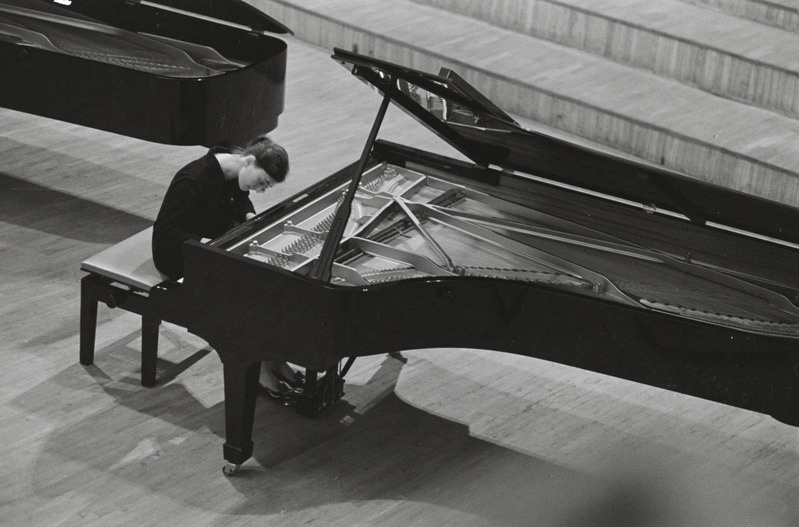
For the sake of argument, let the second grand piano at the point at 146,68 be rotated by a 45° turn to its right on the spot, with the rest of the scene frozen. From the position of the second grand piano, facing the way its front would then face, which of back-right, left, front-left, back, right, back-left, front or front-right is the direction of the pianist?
back

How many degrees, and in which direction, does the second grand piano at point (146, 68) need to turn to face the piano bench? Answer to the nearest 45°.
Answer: approximately 135° to its left

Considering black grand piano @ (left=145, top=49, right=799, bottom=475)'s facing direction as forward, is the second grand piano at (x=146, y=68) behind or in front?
in front

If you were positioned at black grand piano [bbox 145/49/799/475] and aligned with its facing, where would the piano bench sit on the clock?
The piano bench is roughly at 11 o'clock from the black grand piano.

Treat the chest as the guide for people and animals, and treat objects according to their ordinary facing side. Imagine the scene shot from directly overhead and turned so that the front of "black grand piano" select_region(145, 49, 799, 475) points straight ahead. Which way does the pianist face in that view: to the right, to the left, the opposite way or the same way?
the opposite way

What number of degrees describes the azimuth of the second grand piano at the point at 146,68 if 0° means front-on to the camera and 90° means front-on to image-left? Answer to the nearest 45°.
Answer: approximately 135°

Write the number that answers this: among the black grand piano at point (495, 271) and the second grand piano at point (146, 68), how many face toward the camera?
0

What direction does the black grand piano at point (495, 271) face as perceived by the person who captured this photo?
facing away from the viewer and to the left of the viewer
